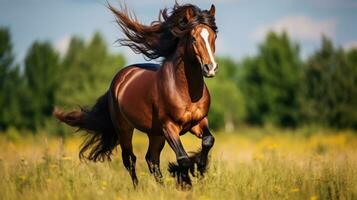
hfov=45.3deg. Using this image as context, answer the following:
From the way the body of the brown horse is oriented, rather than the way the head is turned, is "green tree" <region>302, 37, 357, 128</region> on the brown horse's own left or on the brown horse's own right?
on the brown horse's own left

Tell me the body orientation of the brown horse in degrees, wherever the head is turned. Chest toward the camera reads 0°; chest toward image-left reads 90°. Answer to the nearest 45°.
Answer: approximately 315°
